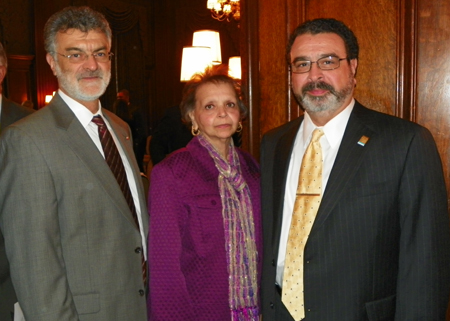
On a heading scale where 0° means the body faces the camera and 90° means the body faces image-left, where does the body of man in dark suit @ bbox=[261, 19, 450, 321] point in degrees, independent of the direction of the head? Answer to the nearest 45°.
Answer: approximately 45°

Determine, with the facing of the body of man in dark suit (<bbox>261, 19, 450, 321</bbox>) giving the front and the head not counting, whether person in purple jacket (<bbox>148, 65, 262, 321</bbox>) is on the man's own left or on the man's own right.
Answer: on the man's own right

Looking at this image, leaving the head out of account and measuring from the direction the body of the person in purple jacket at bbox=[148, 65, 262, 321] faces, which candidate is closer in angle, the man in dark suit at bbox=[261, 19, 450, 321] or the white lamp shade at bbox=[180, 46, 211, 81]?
the man in dark suit

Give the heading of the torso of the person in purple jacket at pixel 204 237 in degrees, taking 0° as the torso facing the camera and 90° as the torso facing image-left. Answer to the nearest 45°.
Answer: approximately 315°

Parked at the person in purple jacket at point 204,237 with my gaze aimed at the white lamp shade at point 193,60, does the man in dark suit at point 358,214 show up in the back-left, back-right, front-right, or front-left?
back-right

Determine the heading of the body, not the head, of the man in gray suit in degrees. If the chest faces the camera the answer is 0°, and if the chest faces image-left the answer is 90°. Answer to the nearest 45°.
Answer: approximately 315°

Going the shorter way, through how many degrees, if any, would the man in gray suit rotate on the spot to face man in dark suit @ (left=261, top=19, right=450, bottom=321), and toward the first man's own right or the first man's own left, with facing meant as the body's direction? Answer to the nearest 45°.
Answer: approximately 45° to the first man's own left
